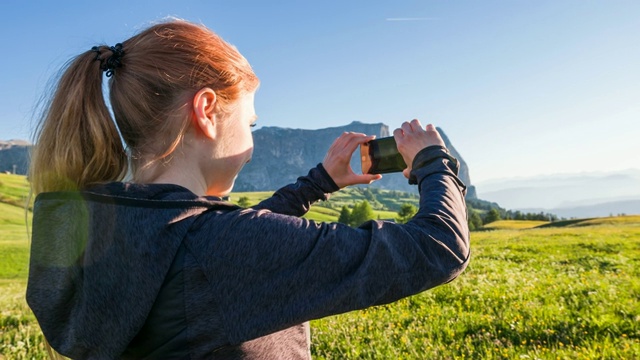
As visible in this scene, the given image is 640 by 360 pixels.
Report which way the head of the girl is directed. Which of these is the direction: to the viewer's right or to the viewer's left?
to the viewer's right

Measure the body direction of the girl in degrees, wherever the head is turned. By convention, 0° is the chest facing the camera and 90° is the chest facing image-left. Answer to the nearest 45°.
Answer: approximately 225°
